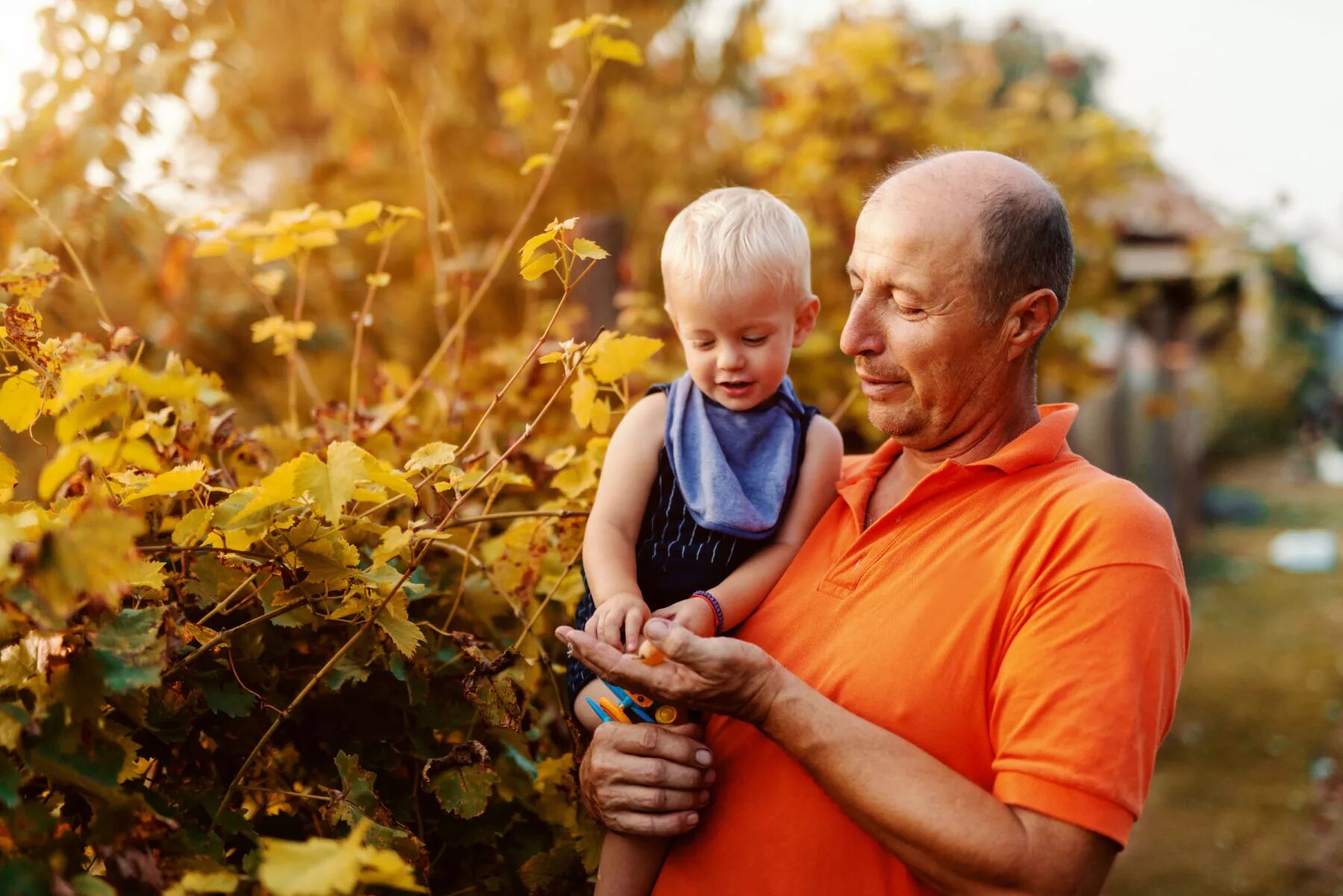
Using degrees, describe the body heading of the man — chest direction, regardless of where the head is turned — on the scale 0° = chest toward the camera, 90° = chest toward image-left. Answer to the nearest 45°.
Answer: approximately 45°
